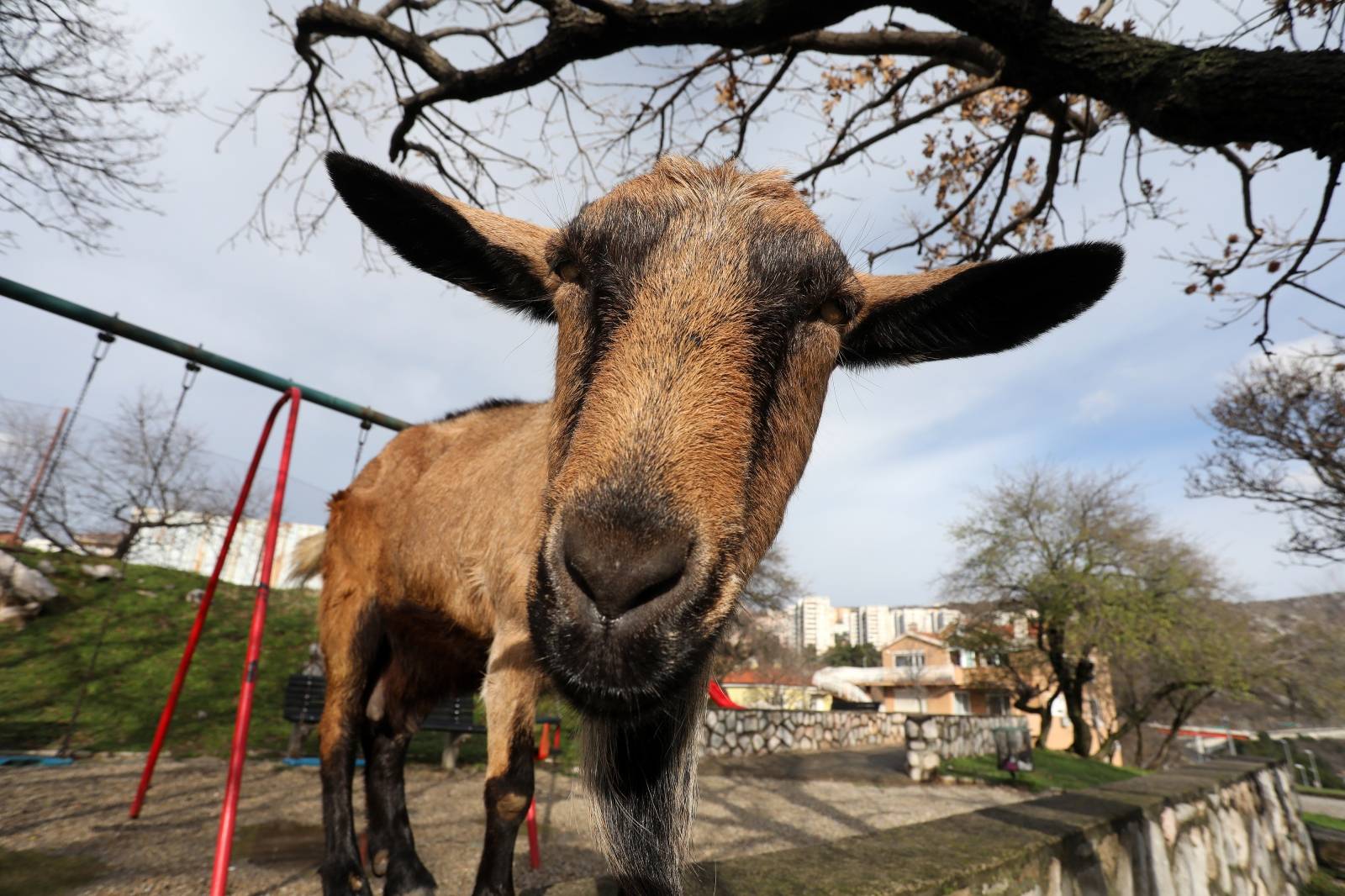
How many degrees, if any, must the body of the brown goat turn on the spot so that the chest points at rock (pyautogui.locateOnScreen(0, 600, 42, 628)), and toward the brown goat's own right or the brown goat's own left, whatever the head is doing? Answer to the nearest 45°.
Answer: approximately 180°

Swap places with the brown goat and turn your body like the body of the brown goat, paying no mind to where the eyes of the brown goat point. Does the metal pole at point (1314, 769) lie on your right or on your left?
on your left

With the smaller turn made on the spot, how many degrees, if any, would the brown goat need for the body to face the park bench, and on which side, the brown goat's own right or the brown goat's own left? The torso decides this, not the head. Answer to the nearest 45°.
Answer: approximately 180°

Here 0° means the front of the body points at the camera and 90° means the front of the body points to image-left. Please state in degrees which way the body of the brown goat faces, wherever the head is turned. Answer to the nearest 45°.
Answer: approximately 315°

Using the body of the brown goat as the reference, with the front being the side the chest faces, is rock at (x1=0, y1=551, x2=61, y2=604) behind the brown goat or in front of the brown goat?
behind

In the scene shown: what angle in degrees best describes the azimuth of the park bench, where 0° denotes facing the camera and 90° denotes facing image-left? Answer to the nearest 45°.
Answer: approximately 0°

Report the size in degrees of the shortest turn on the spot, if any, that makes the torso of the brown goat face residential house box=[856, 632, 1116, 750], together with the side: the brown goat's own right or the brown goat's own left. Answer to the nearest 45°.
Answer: approximately 135° to the brown goat's own left

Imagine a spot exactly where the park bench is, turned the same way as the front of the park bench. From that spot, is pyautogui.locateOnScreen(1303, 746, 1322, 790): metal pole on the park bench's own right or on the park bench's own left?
on the park bench's own left

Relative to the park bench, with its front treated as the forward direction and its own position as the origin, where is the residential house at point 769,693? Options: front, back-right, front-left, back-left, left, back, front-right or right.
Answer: back-left

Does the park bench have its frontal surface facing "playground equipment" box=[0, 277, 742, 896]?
yes

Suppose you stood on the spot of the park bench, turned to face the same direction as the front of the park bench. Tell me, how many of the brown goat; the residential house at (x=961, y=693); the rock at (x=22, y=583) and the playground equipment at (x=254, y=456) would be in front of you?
2

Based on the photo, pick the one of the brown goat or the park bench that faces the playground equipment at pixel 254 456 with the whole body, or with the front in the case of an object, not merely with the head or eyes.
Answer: the park bench

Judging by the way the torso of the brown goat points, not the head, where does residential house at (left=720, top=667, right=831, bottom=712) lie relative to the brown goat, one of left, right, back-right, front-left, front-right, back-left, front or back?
back-left
